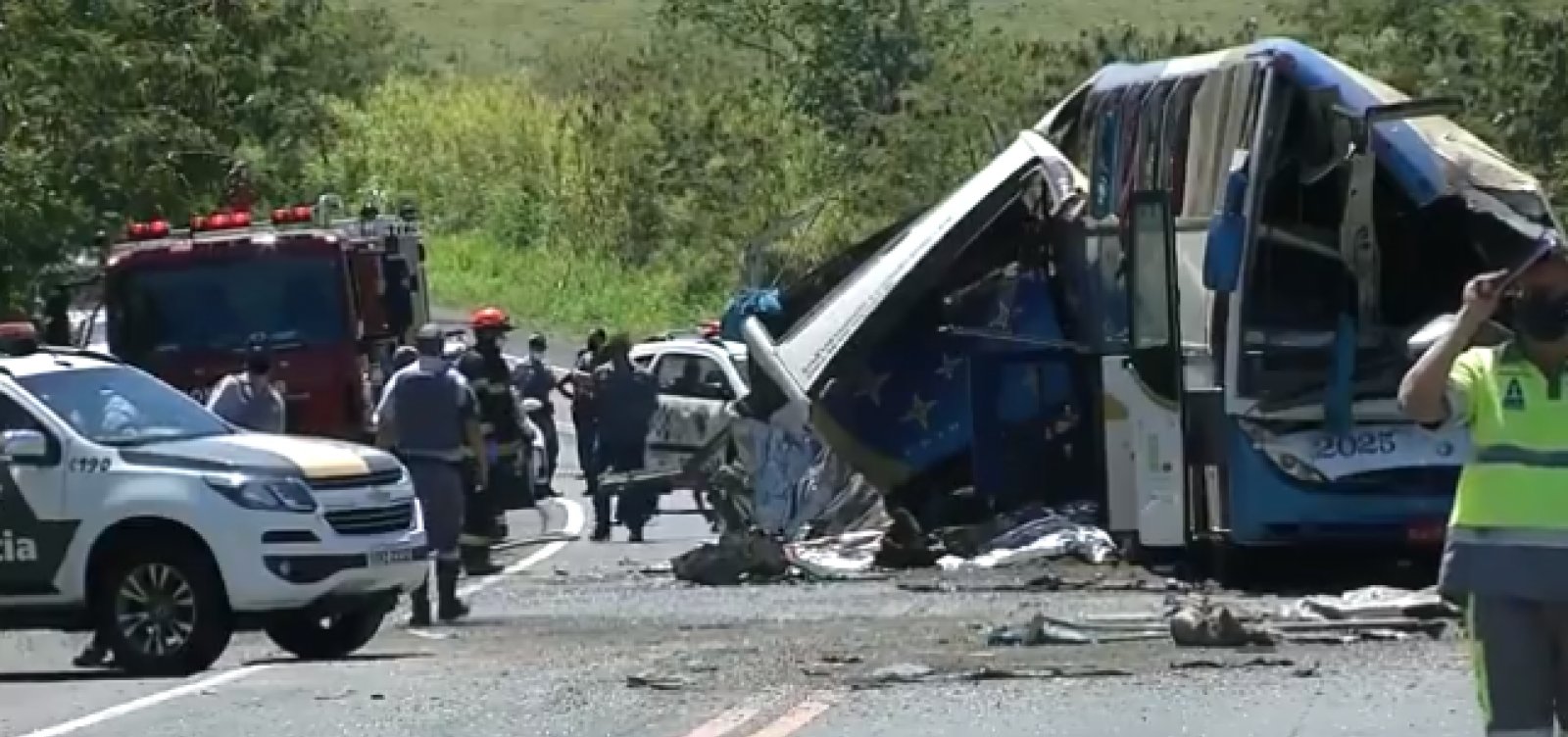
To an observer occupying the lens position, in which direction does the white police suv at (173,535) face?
facing the viewer and to the right of the viewer

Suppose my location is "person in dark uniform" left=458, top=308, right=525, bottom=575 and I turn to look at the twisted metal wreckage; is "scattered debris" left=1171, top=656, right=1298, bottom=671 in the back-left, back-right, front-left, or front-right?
front-right

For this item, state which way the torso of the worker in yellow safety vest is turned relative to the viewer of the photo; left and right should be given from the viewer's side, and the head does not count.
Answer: facing the viewer

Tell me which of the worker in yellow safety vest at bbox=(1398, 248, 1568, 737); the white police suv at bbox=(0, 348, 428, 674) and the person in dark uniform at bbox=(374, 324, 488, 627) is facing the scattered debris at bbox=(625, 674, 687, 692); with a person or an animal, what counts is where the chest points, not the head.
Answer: the white police suv

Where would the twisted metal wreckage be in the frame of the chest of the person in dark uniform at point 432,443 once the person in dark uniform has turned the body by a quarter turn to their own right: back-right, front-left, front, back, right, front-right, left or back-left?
front

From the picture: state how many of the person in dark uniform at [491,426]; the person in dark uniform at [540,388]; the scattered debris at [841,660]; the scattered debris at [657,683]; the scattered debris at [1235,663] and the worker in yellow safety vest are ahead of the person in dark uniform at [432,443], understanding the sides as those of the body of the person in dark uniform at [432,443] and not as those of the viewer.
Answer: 2

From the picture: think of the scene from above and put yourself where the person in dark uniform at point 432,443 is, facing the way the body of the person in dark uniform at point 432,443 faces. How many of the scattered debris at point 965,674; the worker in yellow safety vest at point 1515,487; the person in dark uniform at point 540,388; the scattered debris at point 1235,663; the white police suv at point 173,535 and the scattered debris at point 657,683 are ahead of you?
1

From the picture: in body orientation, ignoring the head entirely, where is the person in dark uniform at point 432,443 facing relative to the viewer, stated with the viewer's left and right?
facing away from the viewer

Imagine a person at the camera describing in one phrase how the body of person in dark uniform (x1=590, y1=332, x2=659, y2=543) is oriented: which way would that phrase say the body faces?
away from the camera

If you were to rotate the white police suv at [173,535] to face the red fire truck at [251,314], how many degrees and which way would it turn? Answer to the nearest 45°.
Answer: approximately 135° to its left

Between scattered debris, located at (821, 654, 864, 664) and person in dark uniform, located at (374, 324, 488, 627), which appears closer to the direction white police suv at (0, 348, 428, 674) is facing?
the scattered debris

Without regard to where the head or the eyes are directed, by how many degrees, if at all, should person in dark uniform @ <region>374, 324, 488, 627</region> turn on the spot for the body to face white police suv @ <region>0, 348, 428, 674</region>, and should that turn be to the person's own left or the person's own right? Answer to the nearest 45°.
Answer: approximately 135° to the person's own left

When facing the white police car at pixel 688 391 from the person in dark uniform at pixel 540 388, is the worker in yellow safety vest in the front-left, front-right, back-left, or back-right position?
front-right

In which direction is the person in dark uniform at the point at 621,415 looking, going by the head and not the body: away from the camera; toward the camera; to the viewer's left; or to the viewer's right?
away from the camera
